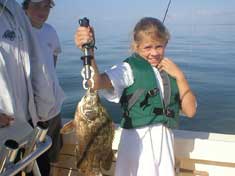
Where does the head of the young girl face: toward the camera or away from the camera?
toward the camera

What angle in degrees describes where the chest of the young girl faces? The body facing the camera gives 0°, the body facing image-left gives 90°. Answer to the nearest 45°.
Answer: approximately 315°
